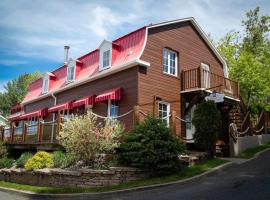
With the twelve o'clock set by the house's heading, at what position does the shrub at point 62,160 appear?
The shrub is roughly at 12 o'clock from the house.

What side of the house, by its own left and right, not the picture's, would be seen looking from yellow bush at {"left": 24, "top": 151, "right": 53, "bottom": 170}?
front

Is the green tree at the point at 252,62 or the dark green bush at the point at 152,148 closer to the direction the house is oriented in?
the dark green bush

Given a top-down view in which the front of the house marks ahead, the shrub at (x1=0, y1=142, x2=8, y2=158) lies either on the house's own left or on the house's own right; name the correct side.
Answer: on the house's own right

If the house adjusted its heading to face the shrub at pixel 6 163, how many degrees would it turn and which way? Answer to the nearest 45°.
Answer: approximately 45° to its right

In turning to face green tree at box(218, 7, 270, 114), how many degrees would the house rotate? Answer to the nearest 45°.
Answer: approximately 180°

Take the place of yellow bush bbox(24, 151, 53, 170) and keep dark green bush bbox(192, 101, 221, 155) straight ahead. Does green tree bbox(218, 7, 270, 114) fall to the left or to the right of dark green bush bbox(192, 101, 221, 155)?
left

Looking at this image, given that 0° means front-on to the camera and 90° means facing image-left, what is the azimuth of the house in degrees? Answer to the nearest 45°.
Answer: approximately 45°
